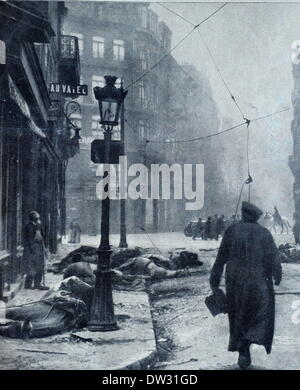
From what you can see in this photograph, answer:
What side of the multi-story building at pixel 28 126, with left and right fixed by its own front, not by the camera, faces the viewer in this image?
right

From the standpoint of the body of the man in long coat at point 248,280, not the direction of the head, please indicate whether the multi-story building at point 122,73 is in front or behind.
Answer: in front

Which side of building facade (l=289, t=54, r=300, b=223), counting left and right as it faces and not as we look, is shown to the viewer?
left

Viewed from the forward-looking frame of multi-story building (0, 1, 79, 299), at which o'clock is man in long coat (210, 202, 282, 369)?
The man in long coat is roughly at 2 o'clock from the multi-story building.

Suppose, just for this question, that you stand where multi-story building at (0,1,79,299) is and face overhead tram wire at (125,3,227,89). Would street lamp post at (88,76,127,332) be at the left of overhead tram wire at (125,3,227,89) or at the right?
right

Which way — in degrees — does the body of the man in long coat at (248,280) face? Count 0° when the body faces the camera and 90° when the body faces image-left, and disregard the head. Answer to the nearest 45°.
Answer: approximately 180°

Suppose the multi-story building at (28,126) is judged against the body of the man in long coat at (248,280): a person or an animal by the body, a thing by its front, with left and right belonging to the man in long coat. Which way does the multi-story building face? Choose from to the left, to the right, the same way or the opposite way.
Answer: to the right

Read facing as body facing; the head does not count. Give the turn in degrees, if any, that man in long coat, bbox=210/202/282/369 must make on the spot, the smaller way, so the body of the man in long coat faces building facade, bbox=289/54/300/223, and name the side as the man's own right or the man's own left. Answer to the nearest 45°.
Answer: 0° — they already face it

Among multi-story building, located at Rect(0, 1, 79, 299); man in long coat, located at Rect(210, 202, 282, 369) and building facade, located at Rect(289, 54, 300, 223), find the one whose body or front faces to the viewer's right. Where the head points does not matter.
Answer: the multi-story building

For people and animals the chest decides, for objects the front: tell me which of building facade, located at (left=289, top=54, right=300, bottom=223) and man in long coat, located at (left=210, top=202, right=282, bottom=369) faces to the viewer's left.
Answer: the building facade

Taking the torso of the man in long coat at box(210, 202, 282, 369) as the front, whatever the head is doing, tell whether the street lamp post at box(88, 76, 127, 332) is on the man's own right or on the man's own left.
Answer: on the man's own left

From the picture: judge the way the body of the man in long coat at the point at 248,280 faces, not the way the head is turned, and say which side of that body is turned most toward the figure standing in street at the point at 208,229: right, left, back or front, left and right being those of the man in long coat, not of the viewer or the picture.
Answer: front

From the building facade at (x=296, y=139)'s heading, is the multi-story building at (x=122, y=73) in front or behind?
in front

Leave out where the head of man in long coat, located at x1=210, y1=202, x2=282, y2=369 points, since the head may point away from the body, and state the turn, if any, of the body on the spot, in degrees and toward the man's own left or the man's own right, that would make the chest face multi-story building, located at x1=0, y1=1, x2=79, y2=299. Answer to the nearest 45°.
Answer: approximately 45° to the man's own left
